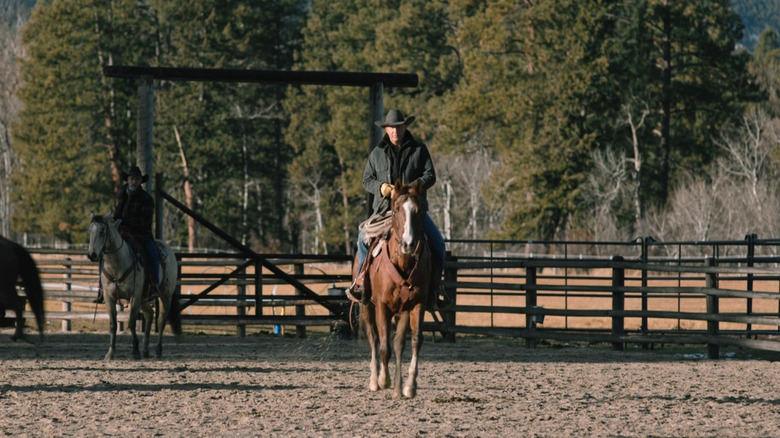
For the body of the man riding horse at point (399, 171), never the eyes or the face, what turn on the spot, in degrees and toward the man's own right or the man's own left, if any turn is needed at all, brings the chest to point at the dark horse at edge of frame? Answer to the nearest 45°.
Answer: approximately 90° to the man's own right

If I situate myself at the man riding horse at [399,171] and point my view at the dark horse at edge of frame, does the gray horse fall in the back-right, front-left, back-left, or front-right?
front-right

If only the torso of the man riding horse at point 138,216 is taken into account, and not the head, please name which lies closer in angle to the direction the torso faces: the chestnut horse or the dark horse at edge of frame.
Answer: the dark horse at edge of frame

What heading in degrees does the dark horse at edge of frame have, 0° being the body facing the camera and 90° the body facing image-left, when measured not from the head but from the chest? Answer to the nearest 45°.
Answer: approximately 90°

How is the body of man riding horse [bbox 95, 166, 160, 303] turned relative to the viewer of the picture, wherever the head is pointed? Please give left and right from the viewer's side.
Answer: facing the viewer and to the left of the viewer

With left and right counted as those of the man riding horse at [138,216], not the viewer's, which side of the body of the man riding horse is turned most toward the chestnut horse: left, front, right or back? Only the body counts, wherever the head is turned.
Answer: left

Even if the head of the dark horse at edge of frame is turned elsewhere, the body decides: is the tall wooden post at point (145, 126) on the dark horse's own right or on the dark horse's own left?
on the dark horse's own right

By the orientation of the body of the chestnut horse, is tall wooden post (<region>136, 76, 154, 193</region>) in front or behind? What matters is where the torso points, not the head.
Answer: behind

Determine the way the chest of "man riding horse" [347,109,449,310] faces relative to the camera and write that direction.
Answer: toward the camera

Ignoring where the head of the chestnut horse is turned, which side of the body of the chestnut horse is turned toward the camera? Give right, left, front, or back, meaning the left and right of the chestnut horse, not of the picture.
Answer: front
